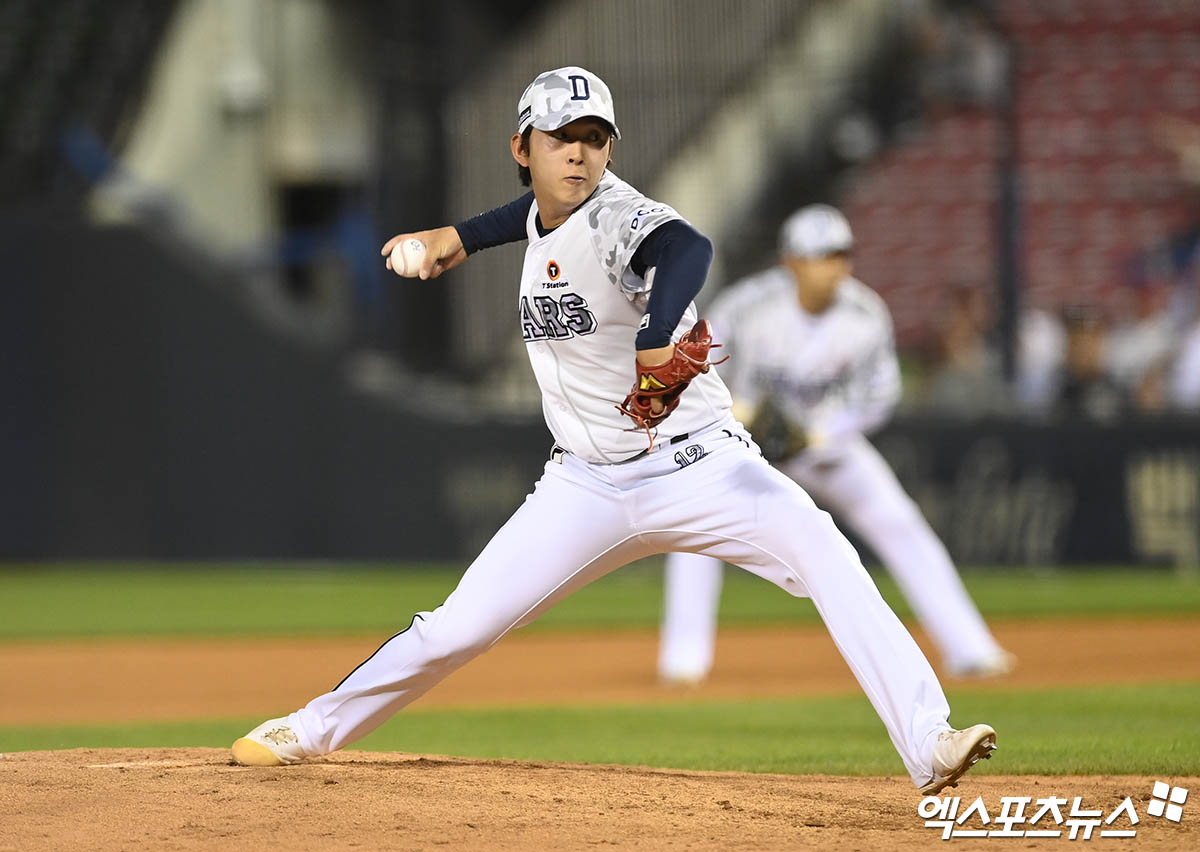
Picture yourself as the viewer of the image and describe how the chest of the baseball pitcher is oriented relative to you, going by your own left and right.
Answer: facing the viewer and to the left of the viewer

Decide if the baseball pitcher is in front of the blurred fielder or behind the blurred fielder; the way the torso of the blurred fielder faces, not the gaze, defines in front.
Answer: in front

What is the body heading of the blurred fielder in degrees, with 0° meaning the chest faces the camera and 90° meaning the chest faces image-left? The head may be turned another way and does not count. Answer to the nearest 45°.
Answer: approximately 0°

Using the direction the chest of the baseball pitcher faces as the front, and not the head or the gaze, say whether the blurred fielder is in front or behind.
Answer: behind

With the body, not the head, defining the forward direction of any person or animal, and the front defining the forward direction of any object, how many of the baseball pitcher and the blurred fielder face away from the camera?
0
